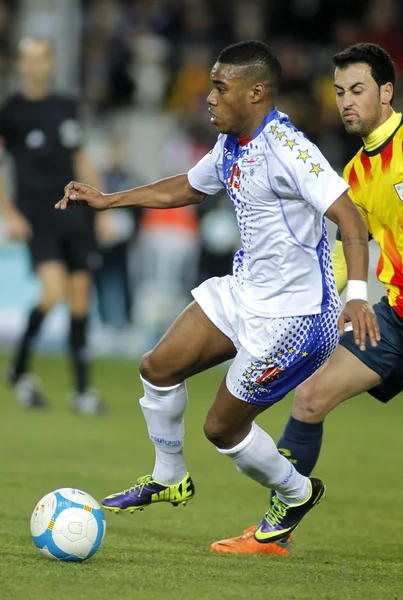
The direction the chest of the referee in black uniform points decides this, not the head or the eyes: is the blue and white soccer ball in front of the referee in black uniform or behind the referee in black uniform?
in front

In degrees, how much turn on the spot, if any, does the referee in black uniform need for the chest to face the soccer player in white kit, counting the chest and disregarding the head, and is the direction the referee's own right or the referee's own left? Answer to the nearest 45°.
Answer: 0° — they already face them

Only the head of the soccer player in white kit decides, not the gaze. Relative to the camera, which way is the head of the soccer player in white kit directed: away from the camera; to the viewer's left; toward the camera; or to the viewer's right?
to the viewer's left

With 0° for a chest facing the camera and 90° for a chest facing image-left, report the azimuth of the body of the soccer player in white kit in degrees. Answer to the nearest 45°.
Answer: approximately 45°

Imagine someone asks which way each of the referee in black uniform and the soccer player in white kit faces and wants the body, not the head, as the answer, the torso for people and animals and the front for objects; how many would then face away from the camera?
0

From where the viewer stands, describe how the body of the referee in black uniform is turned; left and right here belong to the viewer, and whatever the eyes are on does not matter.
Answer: facing the viewer

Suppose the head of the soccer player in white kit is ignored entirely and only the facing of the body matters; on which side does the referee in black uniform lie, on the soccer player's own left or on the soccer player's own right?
on the soccer player's own right

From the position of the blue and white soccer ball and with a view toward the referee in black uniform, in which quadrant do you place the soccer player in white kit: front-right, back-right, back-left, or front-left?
front-right

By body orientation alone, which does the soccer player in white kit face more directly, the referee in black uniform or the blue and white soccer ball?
the blue and white soccer ball

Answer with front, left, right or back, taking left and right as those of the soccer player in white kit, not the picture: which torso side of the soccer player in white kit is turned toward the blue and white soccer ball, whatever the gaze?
front
